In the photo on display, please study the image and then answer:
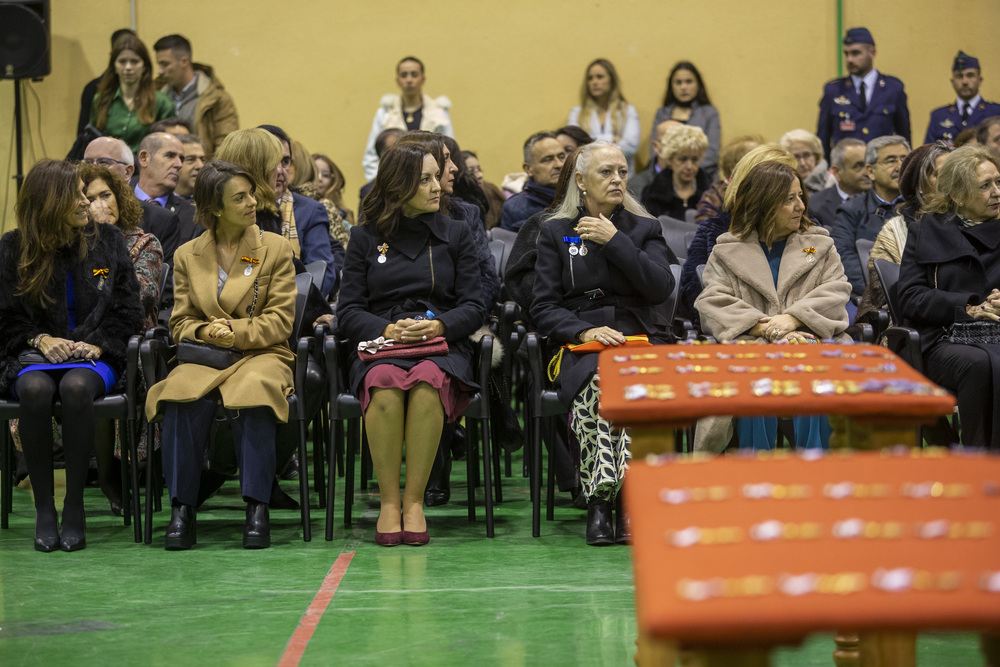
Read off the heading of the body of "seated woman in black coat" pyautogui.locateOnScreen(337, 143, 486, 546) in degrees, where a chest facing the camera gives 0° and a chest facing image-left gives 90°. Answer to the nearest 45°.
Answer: approximately 0°

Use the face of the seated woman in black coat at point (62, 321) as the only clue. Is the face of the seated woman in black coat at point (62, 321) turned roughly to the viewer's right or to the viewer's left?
to the viewer's right

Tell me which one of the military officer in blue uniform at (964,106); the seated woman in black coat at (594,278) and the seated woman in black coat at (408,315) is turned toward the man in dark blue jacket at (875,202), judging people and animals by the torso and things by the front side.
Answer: the military officer in blue uniform

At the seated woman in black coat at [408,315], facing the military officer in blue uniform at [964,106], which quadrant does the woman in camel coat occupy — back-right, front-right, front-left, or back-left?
back-left

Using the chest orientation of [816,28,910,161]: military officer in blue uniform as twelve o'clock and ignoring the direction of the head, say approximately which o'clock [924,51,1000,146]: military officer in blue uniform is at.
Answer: [924,51,1000,146]: military officer in blue uniform is roughly at 9 o'clock from [816,28,910,161]: military officer in blue uniform.

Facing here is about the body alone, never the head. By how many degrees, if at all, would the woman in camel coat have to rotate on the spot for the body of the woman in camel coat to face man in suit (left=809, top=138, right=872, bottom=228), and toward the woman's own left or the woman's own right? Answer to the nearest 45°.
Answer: approximately 135° to the woman's own left

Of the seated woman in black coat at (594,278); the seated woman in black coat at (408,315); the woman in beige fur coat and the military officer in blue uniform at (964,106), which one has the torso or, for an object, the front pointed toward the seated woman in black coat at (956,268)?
the military officer in blue uniform

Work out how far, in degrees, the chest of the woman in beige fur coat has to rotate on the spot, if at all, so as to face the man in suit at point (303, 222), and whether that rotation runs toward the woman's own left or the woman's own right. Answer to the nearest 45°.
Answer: approximately 90° to the woman's own right

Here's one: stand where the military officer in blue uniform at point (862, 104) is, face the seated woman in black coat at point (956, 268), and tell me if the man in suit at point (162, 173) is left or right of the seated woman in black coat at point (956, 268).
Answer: right

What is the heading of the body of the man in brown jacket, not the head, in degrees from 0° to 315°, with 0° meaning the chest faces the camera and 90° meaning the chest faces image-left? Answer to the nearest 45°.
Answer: approximately 45°

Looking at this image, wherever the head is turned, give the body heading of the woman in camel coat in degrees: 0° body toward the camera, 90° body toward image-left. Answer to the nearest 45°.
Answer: approximately 0°

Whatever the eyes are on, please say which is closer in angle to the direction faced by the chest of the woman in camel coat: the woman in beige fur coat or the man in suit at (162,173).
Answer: the woman in beige fur coat
